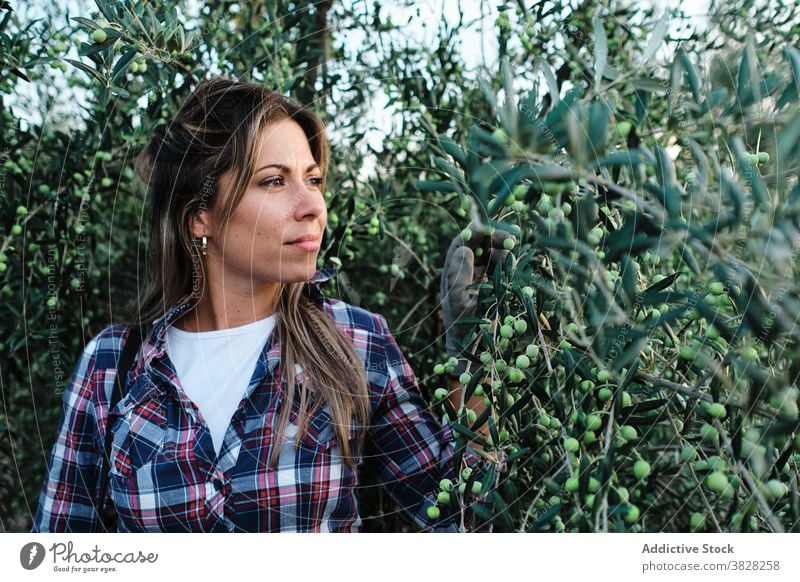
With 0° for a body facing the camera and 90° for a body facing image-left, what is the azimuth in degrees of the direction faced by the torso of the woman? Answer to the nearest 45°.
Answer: approximately 0°
